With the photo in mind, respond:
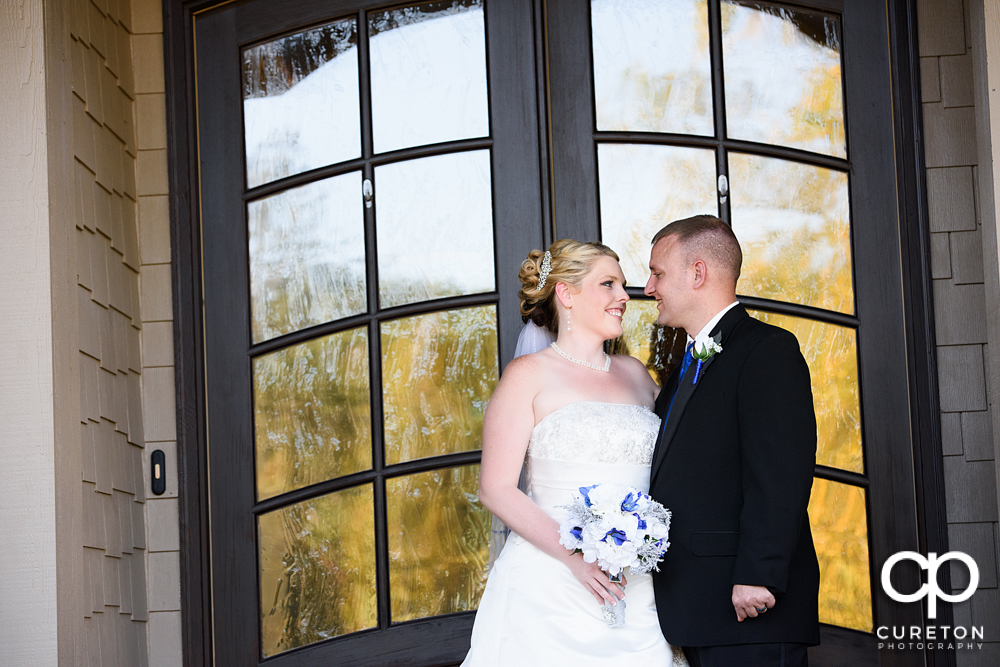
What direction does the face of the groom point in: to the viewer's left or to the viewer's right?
to the viewer's left

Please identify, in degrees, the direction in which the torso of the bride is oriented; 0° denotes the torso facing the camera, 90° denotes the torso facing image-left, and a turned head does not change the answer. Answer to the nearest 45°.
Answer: approximately 315°
